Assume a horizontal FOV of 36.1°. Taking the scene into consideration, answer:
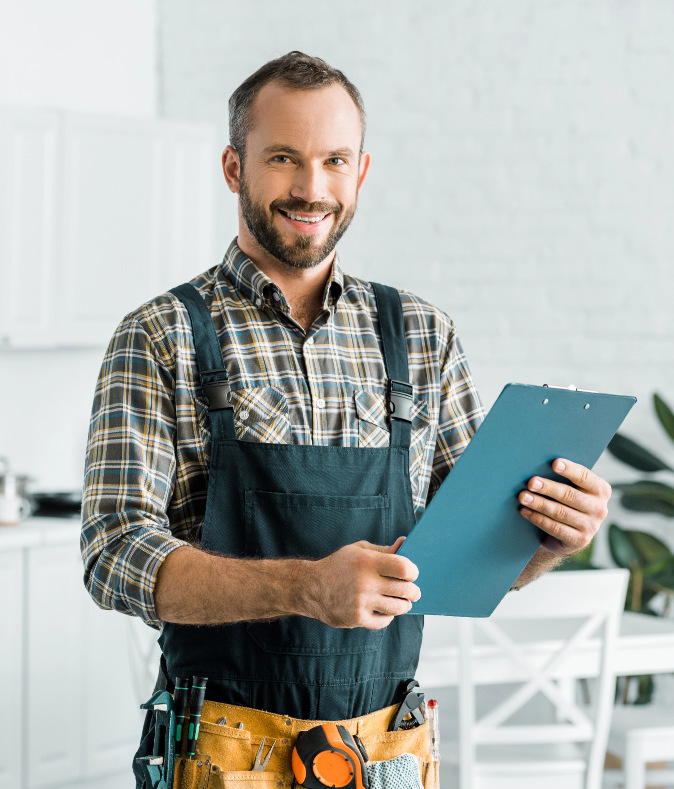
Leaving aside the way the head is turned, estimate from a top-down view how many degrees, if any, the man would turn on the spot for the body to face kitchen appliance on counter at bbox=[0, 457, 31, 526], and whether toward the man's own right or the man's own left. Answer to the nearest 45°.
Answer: approximately 135° to the man's own right

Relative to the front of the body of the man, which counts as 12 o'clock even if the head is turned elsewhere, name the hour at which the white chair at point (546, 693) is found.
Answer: The white chair is roughly at 7 o'clock from the man.

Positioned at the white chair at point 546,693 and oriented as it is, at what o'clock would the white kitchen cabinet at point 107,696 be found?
The white kitchen cabinet is roughly at 10 o'clock from the white chair.

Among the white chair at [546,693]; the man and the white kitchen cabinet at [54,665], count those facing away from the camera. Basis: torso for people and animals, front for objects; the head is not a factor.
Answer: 1

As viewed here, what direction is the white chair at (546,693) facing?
away from the camera

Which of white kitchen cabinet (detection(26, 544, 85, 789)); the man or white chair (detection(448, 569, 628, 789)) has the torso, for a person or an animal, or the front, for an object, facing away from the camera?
the white chair

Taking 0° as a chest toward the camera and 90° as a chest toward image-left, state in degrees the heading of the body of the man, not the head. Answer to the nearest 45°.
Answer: approximately 0°

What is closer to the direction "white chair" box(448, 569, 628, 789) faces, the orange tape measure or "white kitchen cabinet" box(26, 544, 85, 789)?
the white kitchen cabinet

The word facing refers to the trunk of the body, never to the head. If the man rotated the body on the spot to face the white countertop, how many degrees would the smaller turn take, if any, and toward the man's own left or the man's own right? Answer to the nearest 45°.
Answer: approximately 135° to the man's own right

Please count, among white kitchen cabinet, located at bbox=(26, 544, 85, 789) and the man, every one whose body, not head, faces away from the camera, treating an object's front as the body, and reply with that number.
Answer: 0

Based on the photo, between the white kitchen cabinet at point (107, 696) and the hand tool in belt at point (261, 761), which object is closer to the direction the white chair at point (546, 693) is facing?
the white kitchen cabinet

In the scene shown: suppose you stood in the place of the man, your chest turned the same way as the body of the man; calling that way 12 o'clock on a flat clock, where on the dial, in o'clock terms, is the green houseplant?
The green houseplant is roughly at 7 o'clock from the man.

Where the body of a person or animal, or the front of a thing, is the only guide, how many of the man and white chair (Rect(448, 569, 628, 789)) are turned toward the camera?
1
